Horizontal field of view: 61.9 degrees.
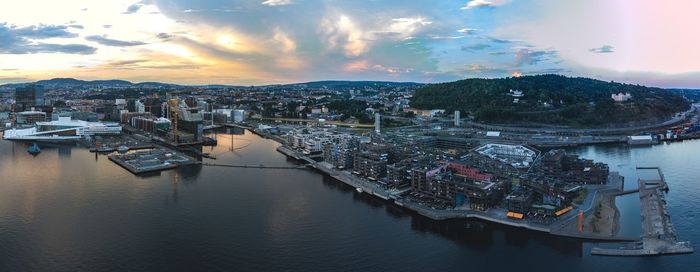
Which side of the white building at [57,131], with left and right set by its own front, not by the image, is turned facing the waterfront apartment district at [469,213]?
left

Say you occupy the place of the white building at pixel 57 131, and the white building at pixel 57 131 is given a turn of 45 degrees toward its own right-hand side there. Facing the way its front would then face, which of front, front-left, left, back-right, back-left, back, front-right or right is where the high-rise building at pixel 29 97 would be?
right

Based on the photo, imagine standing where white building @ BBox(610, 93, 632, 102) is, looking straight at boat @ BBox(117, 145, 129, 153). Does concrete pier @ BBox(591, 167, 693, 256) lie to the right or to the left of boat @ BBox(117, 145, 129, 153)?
left

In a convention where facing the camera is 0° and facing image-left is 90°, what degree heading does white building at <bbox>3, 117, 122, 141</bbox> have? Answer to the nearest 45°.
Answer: approximately 45°

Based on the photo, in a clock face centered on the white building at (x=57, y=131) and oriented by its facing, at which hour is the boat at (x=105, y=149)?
The boat is roughly at 10 o'clock from the white building.

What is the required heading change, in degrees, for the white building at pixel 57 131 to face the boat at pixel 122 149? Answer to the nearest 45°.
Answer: approximately 45° to its left

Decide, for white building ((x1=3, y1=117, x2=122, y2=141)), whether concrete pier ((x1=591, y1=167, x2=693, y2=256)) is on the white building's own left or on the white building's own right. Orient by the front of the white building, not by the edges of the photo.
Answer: on the white building's own left

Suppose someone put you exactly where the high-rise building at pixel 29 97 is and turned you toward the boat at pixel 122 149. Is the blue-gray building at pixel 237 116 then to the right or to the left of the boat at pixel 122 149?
left

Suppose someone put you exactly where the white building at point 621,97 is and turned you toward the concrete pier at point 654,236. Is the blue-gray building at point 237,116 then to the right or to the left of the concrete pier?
right

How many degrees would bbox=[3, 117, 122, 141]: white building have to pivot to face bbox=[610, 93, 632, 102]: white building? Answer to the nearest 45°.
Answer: approximately 135° to its left

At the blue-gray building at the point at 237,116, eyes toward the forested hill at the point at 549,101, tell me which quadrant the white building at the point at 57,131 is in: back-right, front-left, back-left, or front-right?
back-right

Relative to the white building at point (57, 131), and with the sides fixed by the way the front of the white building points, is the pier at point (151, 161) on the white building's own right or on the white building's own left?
on the white building's own left
